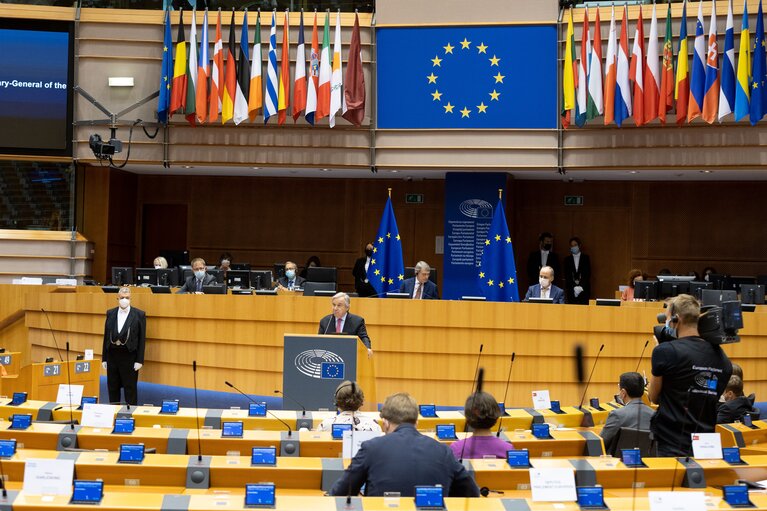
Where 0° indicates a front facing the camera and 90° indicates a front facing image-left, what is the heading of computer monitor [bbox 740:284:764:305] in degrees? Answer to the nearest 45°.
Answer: approximately 180°

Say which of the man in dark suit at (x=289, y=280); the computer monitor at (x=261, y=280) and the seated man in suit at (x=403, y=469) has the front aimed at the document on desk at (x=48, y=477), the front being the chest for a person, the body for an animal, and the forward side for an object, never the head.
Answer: the man in dark suit

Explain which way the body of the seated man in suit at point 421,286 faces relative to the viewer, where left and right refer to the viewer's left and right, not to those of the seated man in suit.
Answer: facing the viewer

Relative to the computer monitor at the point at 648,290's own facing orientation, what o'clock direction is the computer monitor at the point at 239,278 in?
the computer monitor at the point at 239,278 is roughly at 9 o'clock from the computer monitor at the point at 648,290.

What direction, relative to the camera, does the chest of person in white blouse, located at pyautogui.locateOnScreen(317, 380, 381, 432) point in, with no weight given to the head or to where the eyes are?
away from the camera

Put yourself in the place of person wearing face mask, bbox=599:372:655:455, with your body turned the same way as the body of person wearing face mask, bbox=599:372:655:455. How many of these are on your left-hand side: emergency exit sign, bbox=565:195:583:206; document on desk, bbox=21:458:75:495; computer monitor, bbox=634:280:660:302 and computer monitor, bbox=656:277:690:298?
1

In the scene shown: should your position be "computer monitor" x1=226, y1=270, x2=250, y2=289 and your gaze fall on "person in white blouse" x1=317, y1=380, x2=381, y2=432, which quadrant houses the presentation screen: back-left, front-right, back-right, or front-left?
back-right

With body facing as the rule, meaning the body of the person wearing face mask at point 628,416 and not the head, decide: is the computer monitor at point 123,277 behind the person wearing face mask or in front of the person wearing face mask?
in front

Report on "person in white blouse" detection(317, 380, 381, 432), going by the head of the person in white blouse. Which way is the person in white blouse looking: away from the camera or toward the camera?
away from the camera

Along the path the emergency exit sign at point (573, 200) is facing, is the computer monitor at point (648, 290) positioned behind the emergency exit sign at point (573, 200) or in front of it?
in front

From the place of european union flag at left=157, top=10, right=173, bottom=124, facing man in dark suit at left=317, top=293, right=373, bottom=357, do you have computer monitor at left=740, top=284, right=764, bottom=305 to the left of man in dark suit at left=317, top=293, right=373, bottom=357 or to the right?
left

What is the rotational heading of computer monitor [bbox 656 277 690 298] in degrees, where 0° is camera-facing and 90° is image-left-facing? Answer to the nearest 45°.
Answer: approximately 180°

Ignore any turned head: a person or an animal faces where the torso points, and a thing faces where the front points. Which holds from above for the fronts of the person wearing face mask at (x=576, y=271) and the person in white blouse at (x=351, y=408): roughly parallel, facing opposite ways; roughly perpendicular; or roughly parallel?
roughly parallel, facing opposite ways

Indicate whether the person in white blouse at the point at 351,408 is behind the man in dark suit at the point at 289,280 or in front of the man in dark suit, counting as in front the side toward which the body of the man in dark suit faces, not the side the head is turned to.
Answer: in front

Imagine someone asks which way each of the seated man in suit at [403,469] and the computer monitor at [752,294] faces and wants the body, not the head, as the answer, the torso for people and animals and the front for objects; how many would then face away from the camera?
2

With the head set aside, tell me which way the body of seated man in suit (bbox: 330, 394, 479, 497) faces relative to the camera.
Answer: away from the camera

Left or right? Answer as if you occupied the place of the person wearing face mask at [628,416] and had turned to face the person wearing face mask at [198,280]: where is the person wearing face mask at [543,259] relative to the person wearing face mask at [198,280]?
right

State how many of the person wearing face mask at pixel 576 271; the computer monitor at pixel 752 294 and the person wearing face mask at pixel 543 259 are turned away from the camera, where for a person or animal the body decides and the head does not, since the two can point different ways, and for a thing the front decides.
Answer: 1

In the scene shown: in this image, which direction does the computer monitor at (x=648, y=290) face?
away from the camera

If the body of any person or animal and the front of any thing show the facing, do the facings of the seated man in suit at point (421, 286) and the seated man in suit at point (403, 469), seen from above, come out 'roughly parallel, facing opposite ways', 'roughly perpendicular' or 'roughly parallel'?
roughly parallel, facing opposite ways
